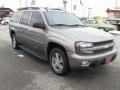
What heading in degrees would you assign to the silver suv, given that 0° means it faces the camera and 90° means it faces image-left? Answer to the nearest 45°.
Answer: approximately 315°
